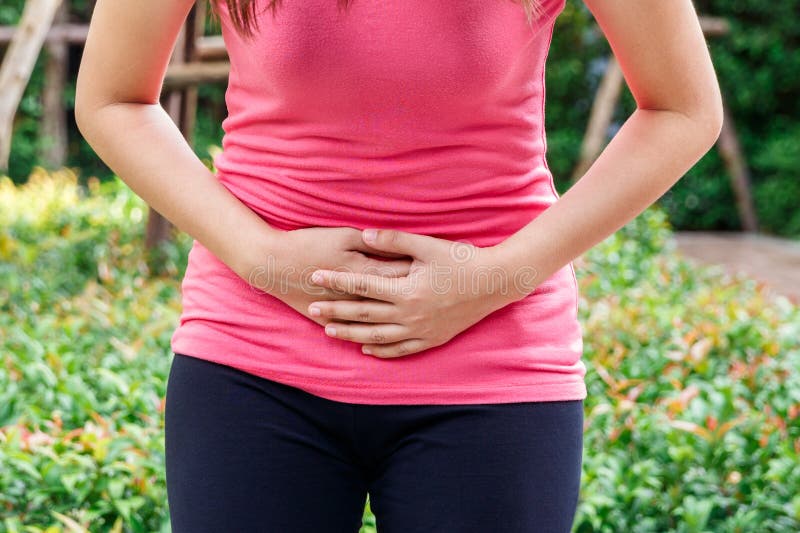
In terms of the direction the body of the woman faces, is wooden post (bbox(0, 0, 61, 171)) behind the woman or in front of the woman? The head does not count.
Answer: behind

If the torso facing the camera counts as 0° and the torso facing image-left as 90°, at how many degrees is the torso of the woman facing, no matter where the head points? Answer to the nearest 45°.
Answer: approximately 0°

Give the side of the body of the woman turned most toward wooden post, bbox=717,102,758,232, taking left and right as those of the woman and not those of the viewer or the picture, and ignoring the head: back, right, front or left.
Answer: back

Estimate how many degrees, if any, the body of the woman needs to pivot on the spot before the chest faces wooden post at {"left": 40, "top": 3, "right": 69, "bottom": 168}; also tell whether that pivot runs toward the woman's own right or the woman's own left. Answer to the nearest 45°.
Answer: approximately 180°

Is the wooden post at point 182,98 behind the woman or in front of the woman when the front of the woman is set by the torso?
behind

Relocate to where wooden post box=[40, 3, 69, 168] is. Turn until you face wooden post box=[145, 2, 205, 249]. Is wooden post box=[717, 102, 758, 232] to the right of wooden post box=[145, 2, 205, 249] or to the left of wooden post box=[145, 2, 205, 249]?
left
